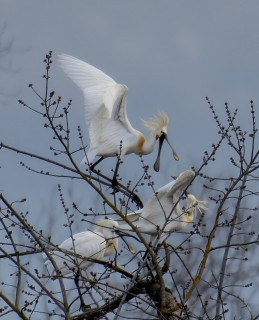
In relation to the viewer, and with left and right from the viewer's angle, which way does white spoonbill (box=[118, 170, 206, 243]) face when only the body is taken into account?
facing to the right of the viewer
